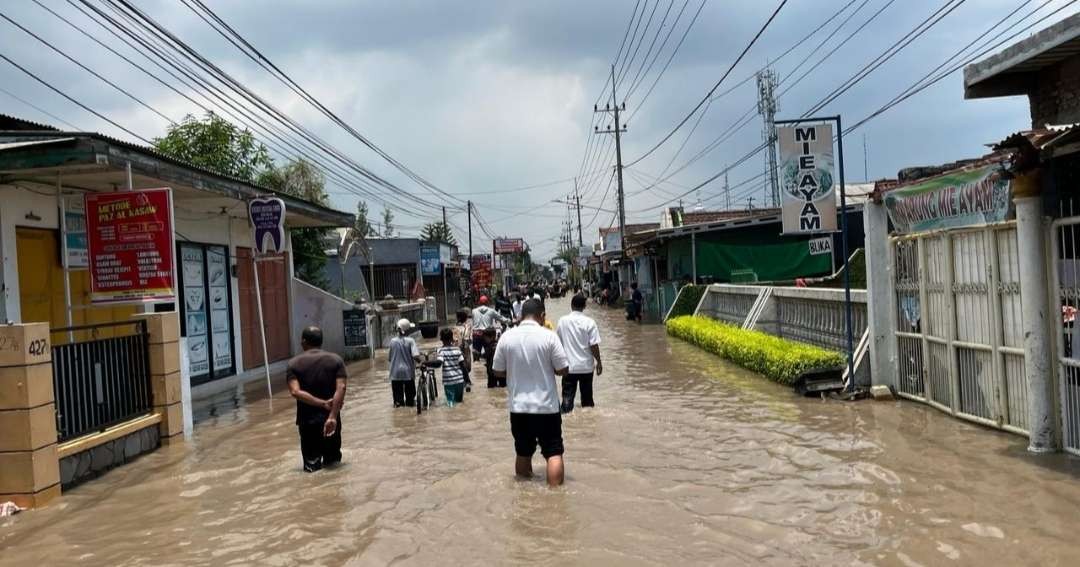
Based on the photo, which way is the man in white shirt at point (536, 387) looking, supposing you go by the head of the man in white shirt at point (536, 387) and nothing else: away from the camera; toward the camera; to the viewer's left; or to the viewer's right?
away from the camera

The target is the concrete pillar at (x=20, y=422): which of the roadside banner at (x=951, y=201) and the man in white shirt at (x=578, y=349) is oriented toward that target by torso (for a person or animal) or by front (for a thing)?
the roadside banner

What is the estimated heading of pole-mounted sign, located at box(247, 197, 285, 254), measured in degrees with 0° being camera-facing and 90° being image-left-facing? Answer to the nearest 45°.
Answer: approximately 0°

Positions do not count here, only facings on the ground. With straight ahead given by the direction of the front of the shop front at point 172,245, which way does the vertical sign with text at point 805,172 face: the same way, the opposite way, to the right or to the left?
to the right

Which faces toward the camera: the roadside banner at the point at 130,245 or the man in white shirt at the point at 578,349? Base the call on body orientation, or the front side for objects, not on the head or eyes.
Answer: the roadside banner

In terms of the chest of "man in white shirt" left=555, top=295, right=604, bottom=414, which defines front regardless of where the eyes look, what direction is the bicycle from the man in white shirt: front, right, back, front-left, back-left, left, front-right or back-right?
front-left

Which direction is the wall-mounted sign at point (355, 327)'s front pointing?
toward the camera

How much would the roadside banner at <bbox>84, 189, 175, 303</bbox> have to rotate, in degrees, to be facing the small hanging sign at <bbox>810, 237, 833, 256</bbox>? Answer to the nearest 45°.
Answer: approximately 90° to its left

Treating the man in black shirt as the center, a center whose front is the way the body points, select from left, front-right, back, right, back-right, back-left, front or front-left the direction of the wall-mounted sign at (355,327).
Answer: front

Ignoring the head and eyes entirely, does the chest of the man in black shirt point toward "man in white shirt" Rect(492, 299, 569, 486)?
no

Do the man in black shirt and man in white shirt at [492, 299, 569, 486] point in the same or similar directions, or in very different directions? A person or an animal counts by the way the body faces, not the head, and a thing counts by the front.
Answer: same or similar directions

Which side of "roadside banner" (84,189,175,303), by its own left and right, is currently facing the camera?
front

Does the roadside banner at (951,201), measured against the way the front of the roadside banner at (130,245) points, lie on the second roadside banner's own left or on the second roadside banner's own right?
on the second roadside banner's own left

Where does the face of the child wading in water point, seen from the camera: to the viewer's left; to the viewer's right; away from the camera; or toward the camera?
away from the camera

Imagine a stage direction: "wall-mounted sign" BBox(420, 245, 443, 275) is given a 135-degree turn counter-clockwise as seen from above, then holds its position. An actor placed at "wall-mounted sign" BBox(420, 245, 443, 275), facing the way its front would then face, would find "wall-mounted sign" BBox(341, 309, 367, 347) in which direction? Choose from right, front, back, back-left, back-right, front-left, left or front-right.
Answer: back-right

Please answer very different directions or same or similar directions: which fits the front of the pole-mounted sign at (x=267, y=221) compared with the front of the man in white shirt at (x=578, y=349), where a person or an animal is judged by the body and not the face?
very different directions

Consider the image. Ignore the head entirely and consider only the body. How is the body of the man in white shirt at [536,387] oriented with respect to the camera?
away from the camera

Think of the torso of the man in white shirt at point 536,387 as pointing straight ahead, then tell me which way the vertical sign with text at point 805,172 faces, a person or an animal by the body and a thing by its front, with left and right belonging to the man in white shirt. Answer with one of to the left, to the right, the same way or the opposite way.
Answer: the opposite way

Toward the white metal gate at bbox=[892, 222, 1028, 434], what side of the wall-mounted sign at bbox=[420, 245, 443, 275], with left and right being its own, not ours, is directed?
front

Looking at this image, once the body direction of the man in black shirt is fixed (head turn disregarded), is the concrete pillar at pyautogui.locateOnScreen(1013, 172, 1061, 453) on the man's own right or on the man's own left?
on the man's own right
